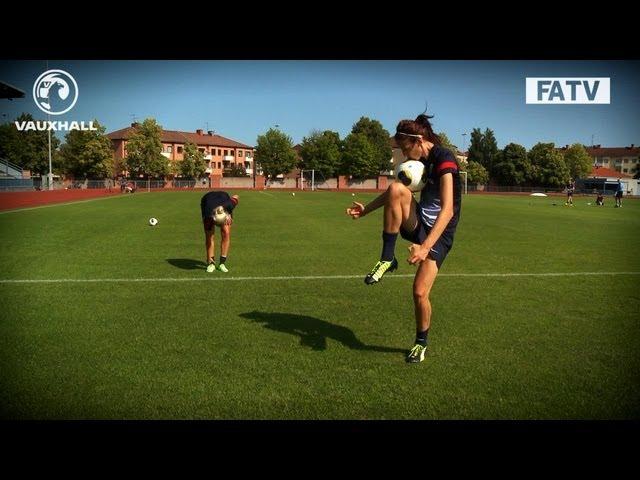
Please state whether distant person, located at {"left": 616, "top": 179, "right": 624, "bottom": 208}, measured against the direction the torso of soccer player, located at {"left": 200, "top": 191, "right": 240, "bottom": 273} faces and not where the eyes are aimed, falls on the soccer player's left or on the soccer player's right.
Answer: on the soccer player's left

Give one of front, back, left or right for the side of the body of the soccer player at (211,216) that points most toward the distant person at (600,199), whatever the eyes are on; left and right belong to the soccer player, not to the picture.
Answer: left

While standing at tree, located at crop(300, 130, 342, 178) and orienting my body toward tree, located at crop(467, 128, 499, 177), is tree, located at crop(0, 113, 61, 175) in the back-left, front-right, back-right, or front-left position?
back-right

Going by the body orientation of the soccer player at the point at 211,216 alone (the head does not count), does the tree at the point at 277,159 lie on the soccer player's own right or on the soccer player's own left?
on the soccer player's own left

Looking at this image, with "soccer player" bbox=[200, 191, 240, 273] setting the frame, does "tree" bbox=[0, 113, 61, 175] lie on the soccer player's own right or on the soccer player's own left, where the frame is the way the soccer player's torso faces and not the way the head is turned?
on the soccer player's own right

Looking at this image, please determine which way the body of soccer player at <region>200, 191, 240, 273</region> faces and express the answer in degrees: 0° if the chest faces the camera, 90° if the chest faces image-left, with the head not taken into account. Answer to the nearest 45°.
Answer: approximately 315°
